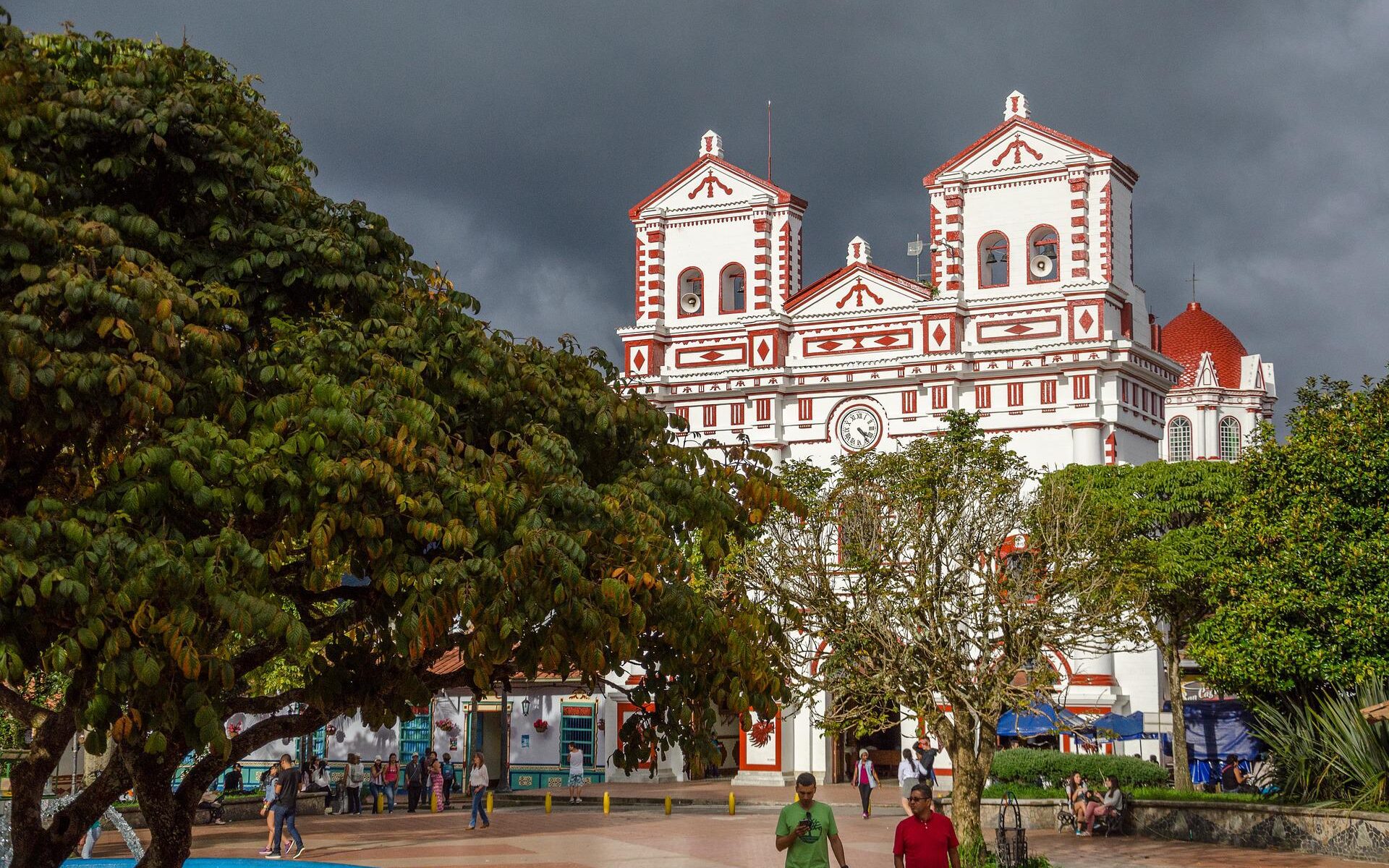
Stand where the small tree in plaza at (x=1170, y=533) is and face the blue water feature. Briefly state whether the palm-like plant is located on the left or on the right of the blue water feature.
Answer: left

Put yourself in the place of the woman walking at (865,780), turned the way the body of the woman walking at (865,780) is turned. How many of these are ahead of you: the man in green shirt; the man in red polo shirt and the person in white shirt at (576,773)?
2

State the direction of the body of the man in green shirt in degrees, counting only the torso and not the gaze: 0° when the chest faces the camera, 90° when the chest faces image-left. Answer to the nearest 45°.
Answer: approximately 0°
